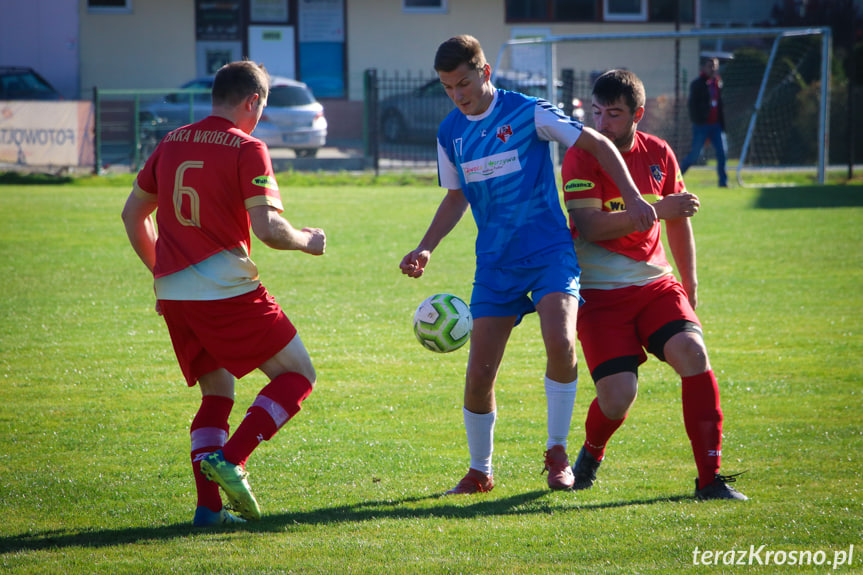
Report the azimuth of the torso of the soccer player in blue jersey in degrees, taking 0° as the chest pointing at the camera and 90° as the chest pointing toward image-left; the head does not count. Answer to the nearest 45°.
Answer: approximately 45°

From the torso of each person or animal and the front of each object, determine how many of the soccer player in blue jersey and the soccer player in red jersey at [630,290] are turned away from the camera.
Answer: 0

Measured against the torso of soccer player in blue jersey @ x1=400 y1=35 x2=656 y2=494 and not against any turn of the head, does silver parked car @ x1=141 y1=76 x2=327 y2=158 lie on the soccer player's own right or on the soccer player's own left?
on the soccer player's own right

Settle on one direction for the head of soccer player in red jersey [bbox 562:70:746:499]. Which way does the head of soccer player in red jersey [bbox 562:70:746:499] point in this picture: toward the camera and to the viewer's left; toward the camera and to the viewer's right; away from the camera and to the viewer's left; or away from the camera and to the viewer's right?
toward the camera and to the viewer's left

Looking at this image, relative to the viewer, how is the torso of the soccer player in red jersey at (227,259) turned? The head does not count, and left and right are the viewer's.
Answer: facing away from the viewer and to the right of the viewer

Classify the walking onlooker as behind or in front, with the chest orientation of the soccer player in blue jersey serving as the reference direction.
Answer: behind

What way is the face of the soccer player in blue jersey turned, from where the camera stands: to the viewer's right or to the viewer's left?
to the viewer's left

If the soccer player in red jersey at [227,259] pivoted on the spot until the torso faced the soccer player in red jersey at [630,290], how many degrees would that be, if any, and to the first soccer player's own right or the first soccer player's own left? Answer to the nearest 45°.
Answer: approximately 45° to the first soccer player's own right

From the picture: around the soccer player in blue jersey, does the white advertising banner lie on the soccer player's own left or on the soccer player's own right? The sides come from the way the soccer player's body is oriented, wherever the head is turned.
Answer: on the soccer player's own right
